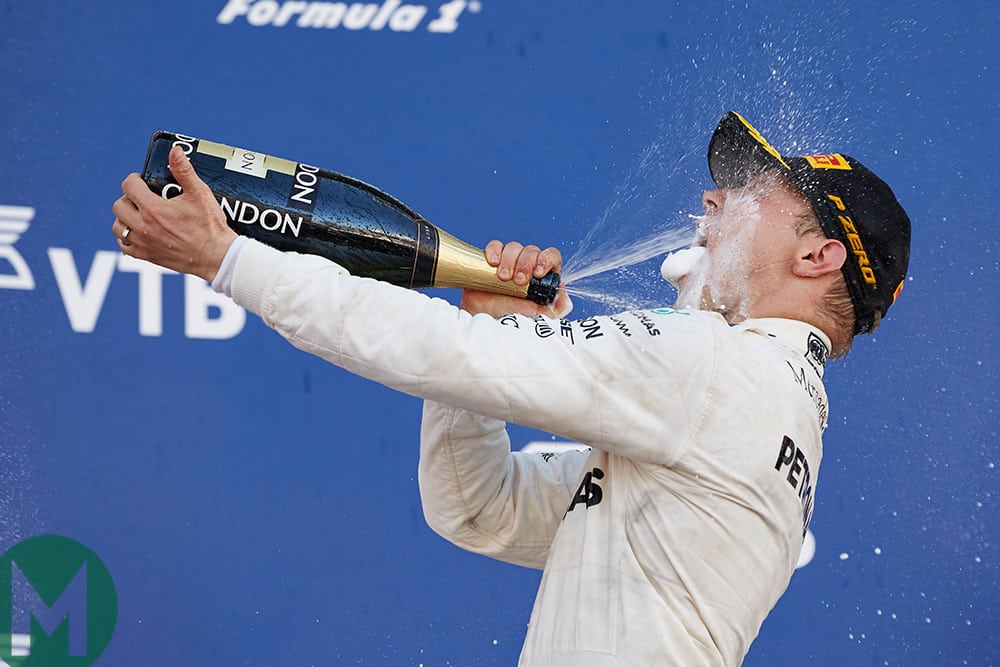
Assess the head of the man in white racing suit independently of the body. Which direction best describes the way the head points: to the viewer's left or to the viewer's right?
to the viewer's left

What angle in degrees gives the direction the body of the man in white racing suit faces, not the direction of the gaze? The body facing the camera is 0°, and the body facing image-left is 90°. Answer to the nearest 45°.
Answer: approximately 90°
